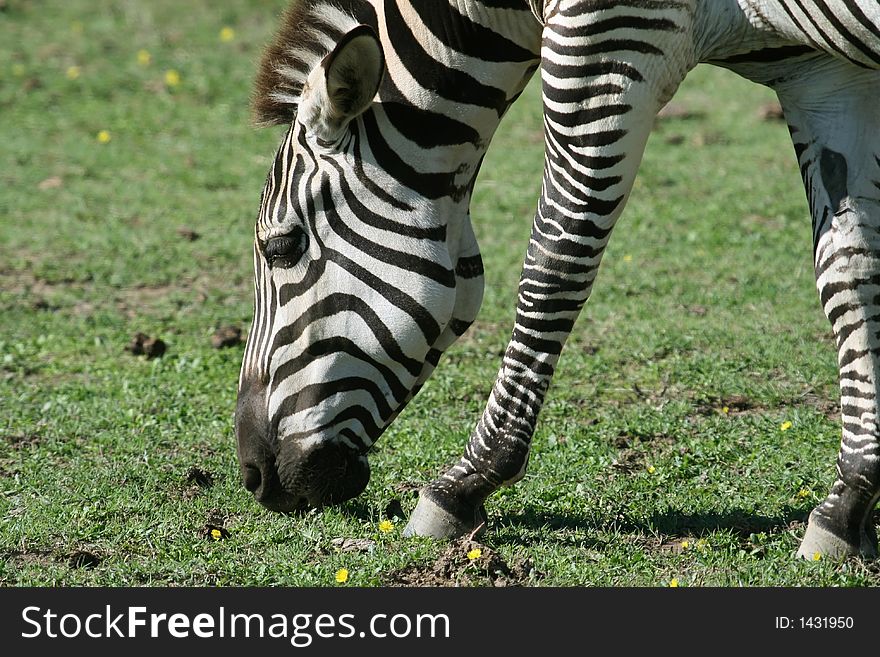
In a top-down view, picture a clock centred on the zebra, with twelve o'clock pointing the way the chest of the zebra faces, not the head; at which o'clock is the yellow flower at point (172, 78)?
The yellow flower is roughly at 2 o'clock from the zebra.

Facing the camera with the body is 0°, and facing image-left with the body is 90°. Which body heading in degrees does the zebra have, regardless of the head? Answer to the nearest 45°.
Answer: approximately 90°
